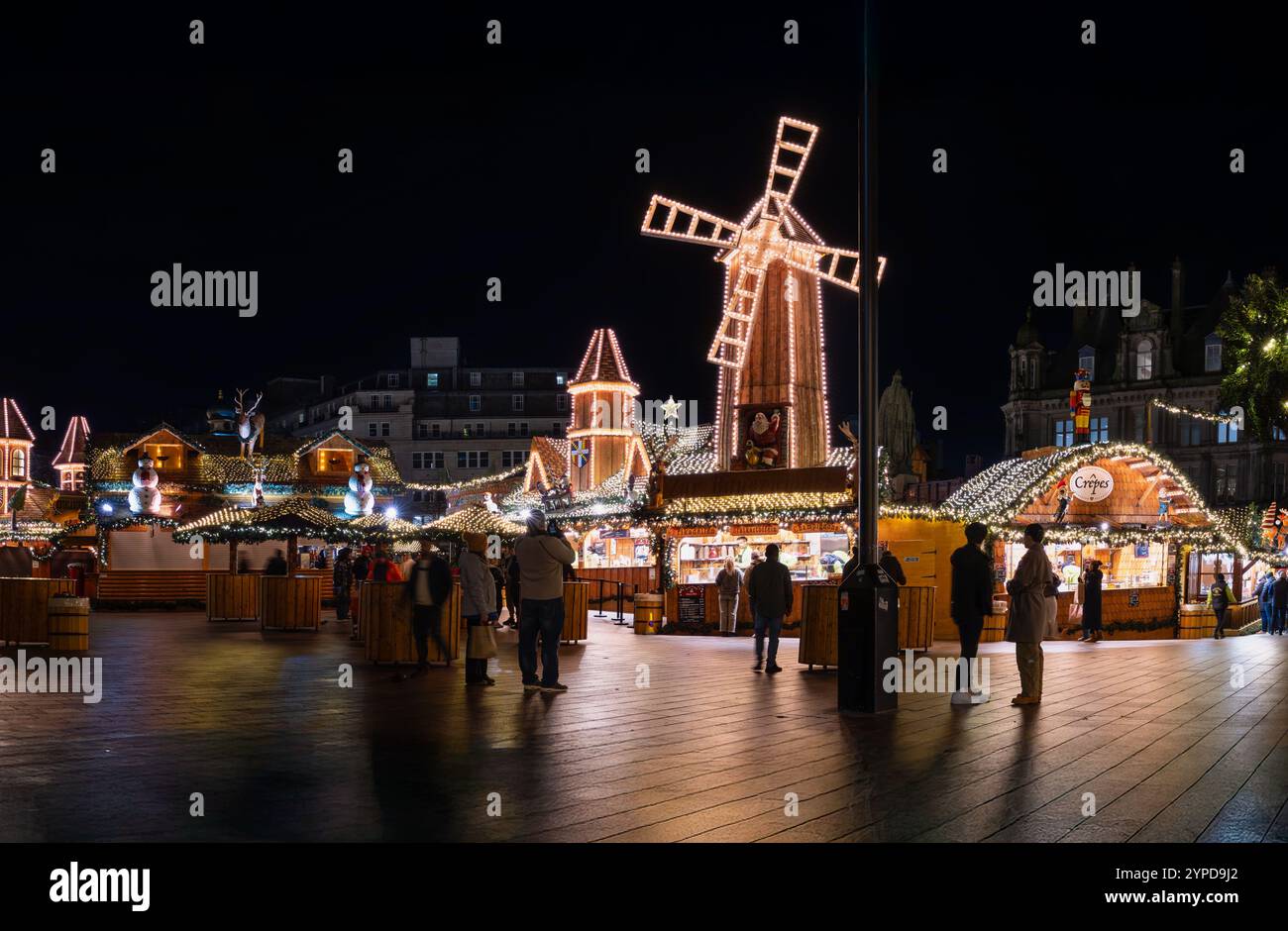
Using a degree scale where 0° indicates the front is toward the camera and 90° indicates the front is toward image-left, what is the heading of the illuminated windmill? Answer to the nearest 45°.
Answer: approximately 0°

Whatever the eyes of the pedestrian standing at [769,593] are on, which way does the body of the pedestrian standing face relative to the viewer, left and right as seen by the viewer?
facing away from the viewer

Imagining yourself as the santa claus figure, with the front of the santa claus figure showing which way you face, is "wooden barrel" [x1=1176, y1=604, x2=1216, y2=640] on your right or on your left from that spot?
on your left

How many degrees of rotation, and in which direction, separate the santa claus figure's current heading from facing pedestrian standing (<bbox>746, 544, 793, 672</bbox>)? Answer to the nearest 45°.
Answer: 0° — it already faces them

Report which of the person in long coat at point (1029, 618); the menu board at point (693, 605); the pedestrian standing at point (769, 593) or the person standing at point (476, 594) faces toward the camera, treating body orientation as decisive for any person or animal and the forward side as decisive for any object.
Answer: the menu board

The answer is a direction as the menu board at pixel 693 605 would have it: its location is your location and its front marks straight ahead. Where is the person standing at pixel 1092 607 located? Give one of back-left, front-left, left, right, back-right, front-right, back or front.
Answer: left

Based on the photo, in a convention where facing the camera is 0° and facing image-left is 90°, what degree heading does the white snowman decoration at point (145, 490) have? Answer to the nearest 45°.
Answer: approximately 0°

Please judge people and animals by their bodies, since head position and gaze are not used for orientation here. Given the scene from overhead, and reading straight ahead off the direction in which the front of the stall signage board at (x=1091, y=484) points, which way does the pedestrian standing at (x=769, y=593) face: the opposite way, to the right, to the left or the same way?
the opposite way
